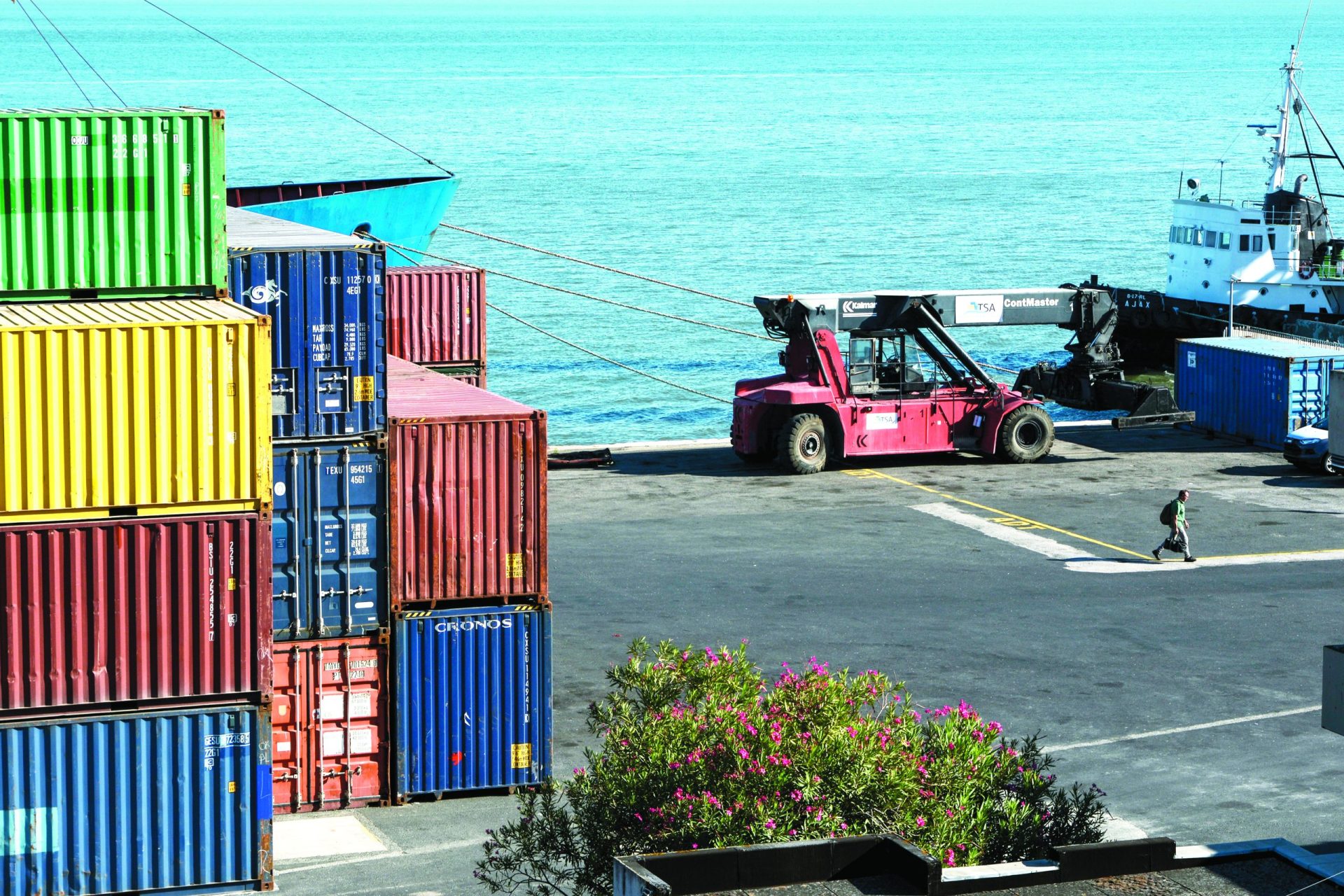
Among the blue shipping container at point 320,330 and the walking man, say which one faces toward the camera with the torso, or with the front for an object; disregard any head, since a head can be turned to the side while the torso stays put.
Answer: the blue shipping container

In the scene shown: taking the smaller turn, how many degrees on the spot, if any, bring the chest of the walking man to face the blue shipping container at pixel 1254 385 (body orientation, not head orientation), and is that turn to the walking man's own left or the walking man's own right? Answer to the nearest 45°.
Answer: approximately 90° to the walking man's own left

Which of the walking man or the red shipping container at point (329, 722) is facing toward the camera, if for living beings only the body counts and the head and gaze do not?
the red shipping container

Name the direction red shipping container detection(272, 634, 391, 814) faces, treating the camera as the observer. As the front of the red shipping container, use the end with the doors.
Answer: facing the viewer

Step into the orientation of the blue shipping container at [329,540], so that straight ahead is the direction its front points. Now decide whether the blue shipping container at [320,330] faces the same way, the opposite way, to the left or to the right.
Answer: the same way

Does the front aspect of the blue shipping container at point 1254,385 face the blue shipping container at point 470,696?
no

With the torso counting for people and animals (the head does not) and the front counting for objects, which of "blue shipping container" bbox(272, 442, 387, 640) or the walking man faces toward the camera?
the blue shipping container

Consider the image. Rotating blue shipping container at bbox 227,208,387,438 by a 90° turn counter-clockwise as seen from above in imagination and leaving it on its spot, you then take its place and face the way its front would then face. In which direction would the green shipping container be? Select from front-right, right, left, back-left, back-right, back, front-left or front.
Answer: back-right

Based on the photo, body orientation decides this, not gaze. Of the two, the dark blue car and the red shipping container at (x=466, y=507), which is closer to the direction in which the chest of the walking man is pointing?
the dark blue car

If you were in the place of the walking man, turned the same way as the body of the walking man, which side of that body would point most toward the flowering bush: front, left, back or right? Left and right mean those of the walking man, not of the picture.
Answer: right

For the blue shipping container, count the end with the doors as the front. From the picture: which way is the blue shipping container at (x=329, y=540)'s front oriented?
toward the camera

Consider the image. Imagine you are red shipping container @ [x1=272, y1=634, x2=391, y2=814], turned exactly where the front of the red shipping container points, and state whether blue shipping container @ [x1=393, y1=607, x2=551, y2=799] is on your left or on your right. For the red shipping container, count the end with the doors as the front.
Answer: on your left

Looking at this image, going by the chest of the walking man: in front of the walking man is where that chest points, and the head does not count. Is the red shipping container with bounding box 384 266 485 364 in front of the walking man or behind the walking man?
behind
